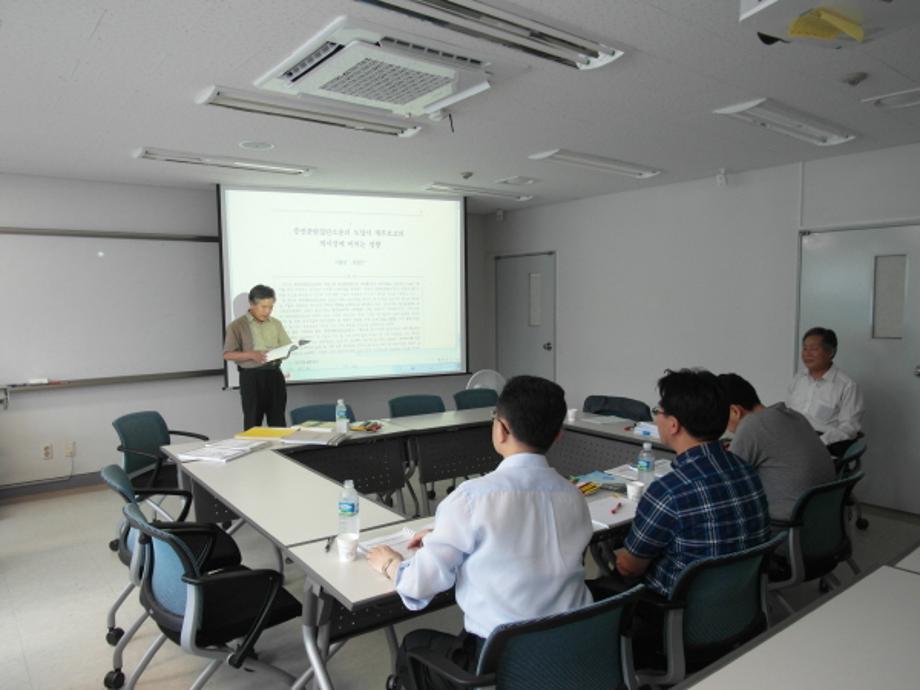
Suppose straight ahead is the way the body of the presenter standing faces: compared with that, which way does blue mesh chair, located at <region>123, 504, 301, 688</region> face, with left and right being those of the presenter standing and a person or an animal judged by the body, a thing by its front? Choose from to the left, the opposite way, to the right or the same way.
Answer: to the left

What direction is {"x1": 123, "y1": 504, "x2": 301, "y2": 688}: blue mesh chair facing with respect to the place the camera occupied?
facing away from the viewer and to the right of the viewer

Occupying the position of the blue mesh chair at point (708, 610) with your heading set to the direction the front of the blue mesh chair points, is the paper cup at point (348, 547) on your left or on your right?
on your left

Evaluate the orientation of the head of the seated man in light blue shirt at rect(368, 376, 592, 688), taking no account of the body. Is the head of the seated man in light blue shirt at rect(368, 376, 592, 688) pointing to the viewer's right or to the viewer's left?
to the viewer's left

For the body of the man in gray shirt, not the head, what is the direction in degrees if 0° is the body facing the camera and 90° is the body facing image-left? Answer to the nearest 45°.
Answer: approximately 135°

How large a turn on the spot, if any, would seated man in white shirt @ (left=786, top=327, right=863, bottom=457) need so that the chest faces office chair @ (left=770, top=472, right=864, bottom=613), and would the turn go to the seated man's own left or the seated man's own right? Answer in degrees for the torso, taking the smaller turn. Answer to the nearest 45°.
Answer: approximately 45° to the seated man's own left

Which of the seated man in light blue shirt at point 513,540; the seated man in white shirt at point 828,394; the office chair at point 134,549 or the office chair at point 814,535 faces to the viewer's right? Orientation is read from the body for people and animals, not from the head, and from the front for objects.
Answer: the office chair at point 134,549

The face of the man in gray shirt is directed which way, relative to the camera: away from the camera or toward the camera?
away from the camera

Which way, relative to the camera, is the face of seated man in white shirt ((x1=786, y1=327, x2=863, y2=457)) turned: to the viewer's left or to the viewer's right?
to the viewer's left

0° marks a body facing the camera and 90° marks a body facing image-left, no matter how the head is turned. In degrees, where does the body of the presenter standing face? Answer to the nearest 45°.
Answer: approximately 315°

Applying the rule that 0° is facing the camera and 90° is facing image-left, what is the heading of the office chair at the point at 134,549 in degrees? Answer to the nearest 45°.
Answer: approximately 270°

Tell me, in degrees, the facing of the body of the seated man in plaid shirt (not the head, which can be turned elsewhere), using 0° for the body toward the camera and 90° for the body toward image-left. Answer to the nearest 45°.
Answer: approximately 135°
